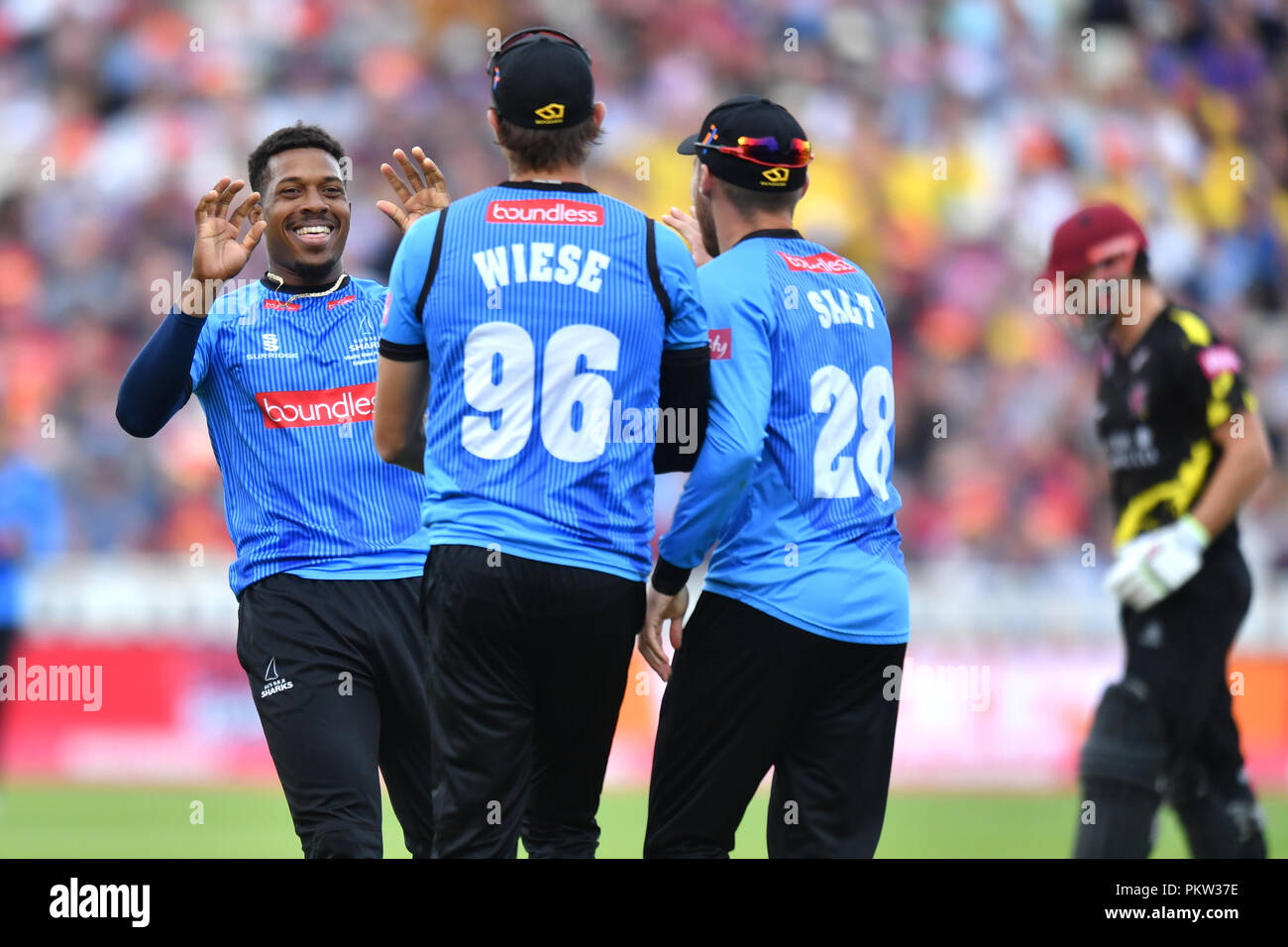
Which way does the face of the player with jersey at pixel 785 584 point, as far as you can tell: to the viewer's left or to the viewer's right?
to the viewer's left

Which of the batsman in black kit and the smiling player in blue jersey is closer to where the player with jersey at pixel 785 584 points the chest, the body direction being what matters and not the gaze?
the smiling player in blue jersey

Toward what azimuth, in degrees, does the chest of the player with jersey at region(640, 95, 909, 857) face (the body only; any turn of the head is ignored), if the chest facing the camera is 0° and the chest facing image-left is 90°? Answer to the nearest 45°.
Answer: approximately 135°

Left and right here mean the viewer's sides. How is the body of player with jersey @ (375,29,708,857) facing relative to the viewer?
facing away from the viewer

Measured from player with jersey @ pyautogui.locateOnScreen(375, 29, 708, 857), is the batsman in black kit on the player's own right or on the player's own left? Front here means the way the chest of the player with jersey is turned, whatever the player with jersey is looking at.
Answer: on the player's own right

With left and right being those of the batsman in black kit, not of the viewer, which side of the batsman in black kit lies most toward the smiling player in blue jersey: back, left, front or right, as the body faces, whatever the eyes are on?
front

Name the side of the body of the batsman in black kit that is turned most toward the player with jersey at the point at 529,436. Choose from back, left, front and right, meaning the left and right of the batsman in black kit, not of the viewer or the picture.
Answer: front

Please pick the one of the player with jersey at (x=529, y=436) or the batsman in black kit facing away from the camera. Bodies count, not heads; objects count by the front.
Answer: the player with jersey

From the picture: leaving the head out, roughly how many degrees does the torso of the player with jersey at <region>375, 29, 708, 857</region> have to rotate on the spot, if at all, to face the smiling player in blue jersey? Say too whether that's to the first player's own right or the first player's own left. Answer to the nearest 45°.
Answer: approximately 45° to the first player's own left

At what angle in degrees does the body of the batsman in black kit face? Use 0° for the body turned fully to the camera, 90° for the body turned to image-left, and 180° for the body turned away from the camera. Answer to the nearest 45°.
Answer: approximately 45°

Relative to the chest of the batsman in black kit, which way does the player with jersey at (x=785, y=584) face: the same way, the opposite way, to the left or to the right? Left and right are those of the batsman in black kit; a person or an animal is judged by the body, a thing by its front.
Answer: to the right

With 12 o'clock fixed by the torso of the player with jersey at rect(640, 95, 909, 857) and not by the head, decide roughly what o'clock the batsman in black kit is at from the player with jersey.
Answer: The batsman in black kit is roughly at 3 o'clock from the player with jersey.

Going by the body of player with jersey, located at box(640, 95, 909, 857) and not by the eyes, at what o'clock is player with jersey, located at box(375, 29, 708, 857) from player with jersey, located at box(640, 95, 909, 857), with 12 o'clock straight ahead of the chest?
player with jersey, located at box(375, 29, 708, 857) is roughly at 9 o'clock from player with jersey, located at box(640, 95, 909, 857).

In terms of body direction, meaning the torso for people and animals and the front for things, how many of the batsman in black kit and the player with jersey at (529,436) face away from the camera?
1

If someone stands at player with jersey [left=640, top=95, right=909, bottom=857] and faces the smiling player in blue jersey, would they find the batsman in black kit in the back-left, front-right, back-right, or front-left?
back-right

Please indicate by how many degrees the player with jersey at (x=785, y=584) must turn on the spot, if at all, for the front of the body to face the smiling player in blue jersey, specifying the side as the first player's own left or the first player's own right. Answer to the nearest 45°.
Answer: approximately 45° to the first player's own left

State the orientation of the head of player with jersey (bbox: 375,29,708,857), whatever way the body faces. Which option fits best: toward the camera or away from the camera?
away from the camera
